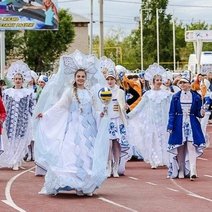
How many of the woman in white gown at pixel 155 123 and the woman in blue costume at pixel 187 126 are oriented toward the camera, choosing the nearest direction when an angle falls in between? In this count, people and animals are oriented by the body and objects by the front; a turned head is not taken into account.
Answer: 2

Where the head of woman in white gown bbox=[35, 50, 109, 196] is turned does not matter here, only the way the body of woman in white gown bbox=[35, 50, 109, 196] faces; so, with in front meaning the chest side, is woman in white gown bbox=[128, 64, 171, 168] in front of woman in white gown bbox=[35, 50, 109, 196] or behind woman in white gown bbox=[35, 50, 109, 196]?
behind

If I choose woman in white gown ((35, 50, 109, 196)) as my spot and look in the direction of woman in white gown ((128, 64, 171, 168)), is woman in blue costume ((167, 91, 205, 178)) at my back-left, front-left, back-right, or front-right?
front-right

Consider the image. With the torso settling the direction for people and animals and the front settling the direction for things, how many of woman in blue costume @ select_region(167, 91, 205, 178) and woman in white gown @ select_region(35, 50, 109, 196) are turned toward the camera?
2

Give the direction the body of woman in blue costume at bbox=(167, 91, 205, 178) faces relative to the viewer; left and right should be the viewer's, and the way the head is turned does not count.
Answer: facing the viewer

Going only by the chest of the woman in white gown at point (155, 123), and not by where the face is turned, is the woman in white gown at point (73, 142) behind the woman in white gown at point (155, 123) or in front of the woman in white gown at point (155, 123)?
in front

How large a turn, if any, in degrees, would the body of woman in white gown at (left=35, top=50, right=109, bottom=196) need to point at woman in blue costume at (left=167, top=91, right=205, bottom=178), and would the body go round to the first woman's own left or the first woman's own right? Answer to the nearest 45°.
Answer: approximately 135° to the first woman's own left

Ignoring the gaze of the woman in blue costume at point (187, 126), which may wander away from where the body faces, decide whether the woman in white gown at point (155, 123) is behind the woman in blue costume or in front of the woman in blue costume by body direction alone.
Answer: behind

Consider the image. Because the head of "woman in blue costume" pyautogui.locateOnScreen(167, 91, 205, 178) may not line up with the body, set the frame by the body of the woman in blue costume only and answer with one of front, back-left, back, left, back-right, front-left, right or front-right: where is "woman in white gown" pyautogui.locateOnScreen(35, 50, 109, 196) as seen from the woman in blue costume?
front-right
